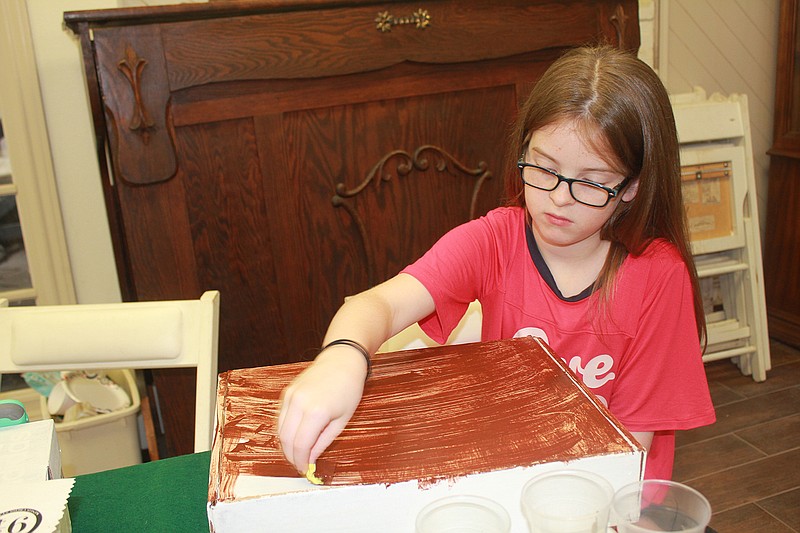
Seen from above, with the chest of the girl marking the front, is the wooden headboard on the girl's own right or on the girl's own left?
on the girl's own right

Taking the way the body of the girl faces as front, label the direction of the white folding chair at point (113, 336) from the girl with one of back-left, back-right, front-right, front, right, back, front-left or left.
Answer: front-right

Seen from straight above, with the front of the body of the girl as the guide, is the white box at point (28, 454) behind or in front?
in front

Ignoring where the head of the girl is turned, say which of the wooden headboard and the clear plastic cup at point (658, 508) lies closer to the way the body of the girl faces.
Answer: the clear plastic cup

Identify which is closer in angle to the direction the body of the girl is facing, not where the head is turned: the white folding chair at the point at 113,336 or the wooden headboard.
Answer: the white folding chair

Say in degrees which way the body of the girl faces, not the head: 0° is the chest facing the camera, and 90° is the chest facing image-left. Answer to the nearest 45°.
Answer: approximately 45°

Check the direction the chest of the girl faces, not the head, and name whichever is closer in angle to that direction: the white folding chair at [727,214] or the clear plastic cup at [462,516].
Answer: the clear plastic cup

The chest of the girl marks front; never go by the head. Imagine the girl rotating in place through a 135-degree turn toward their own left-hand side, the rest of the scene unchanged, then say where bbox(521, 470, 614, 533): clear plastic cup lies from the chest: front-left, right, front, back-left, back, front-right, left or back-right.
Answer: right

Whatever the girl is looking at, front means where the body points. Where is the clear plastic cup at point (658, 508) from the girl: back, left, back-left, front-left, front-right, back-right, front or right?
front-left

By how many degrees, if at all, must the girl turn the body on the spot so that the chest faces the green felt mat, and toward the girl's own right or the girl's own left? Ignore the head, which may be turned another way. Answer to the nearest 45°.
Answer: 0° — they already face it
